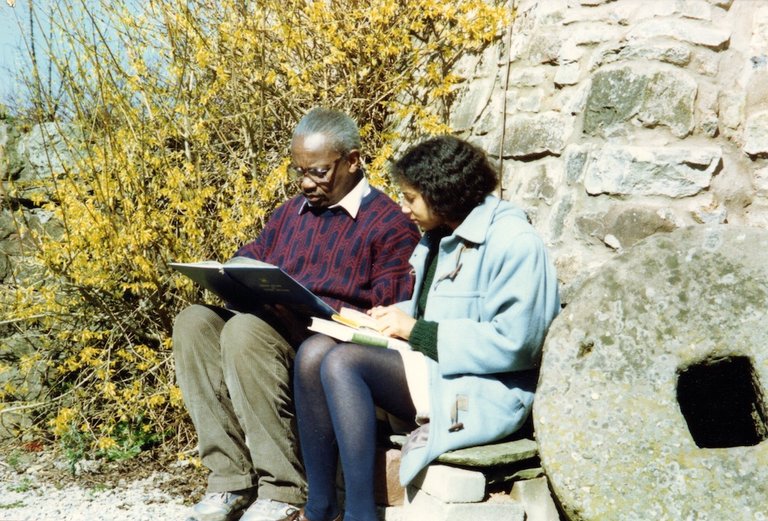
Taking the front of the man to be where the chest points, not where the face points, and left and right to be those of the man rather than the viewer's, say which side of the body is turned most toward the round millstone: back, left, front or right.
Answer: left

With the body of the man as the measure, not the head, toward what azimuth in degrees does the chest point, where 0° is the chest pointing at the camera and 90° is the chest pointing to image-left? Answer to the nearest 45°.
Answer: approximately 45°

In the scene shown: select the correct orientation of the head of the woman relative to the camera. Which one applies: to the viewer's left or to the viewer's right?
to the viewer's left

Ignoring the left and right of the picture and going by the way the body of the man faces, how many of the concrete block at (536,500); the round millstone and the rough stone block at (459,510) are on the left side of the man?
3

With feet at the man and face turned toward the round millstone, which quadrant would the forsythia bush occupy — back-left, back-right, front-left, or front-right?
back-left

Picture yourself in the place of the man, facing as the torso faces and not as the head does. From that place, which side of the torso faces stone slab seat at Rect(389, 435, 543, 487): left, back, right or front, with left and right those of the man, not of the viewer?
left

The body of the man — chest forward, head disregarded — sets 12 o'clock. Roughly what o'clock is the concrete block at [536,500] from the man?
The concrete block is roughly at 9 o'clock from the man.

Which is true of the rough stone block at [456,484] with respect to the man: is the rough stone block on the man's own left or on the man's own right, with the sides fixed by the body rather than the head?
on the man's own left

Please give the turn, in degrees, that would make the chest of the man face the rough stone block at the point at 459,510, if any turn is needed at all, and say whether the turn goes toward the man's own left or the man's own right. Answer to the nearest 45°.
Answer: approximately 90° to the man's own left

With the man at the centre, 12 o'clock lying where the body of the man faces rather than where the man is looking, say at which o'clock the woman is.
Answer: The woman is roughly at 9 o'clock from the man.
